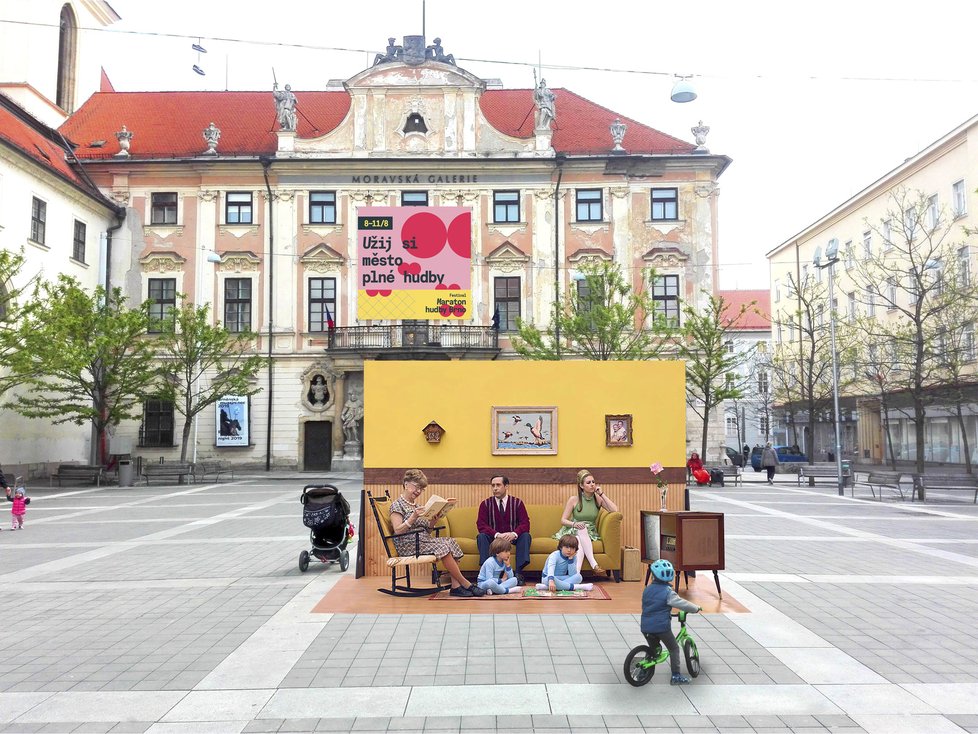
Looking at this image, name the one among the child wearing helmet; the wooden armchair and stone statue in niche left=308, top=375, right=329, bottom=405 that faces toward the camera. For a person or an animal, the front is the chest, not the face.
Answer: the stone statue in niche

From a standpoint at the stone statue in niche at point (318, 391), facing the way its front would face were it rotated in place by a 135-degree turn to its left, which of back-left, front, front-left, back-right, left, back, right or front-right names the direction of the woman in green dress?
back-right

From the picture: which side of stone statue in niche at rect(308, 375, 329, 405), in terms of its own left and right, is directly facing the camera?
front

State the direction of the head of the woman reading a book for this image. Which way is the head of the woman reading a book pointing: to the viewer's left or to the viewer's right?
to the viewer's right

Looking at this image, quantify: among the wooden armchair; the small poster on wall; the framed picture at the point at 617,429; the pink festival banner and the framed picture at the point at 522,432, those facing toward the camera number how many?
4

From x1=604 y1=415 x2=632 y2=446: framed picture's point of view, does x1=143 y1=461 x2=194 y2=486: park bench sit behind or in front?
behind

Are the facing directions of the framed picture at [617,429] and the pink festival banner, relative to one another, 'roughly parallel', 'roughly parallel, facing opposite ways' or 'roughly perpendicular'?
roughly parallel

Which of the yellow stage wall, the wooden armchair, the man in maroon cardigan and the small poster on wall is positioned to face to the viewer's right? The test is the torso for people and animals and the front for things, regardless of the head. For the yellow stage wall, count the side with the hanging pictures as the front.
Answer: the wooden armchair

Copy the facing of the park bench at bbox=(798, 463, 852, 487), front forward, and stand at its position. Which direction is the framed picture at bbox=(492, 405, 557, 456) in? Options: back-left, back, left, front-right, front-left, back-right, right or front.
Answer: front

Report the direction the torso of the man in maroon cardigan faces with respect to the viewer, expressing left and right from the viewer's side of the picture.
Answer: facing the viewer

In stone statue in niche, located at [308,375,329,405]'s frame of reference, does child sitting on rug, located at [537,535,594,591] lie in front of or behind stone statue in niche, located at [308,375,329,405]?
in front

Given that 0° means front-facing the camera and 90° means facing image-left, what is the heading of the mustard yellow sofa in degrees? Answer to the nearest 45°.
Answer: approximately 0°

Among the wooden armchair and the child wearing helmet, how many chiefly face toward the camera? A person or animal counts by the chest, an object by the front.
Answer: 0

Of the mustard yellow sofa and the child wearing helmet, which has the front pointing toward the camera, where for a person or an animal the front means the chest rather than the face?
the mustard yellow sofa

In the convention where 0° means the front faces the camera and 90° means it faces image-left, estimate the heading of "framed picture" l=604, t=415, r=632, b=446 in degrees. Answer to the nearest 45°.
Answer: approximately 0°

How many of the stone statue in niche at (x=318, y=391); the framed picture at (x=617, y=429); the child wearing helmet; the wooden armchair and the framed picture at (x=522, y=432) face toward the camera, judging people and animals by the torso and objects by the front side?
3

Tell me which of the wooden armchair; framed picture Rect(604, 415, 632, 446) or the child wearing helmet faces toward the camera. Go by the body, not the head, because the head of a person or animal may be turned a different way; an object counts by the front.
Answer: the framed picture
